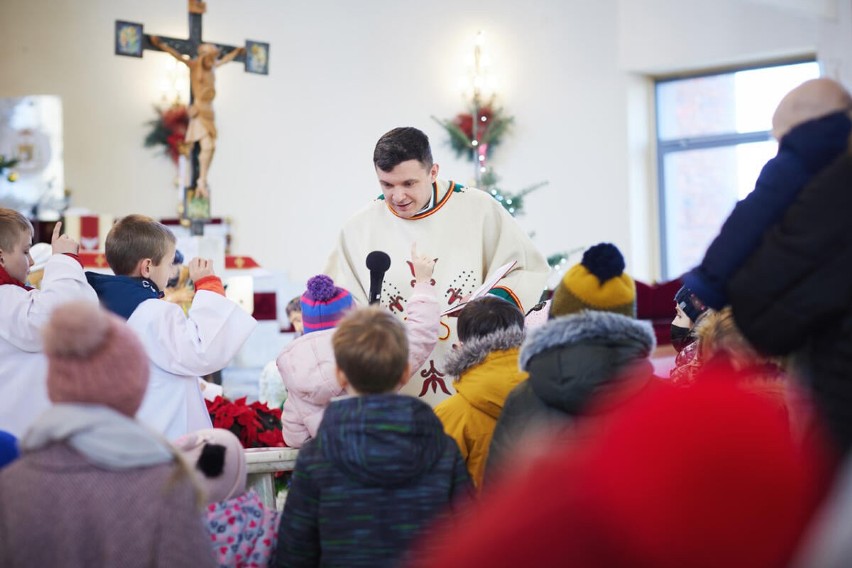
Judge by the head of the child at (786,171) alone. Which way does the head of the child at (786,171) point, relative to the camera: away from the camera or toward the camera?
away from the camera

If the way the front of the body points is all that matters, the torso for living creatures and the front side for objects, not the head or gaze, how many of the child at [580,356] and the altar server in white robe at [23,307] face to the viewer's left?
0

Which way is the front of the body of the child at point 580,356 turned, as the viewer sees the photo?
away from the camera

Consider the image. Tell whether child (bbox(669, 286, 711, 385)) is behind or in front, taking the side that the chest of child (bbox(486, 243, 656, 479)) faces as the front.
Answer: in front

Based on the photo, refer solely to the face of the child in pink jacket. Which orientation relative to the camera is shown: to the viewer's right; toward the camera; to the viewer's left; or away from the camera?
away from the camera

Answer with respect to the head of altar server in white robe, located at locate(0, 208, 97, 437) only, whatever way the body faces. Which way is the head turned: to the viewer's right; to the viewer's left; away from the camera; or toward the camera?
to the viewer's right

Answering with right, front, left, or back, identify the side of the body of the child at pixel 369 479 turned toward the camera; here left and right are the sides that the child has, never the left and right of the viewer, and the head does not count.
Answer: back

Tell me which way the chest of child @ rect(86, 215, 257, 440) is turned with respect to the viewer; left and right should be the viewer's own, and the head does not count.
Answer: facing away from the viewer and to the right of the viewer
